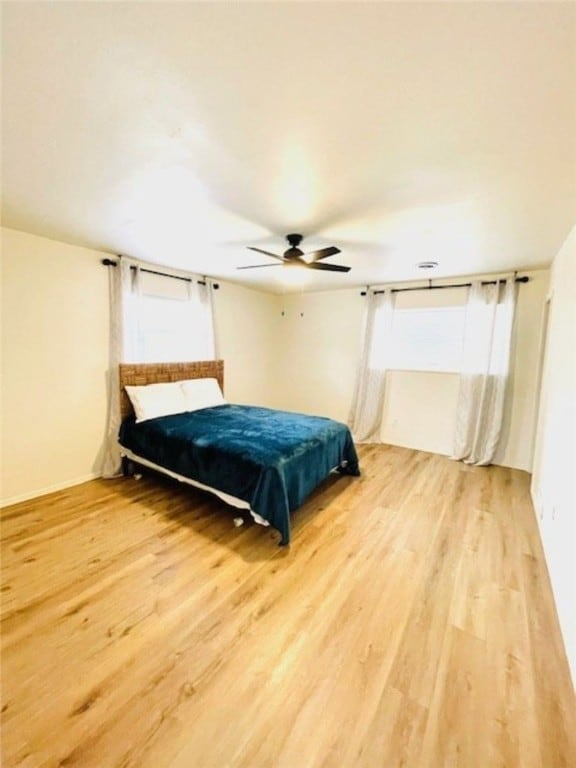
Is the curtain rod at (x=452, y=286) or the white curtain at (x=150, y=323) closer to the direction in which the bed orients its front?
the curtain rod

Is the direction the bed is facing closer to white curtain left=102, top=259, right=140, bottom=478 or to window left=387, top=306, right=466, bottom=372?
the window

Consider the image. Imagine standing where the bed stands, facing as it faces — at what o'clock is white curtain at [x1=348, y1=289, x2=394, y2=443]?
The white curtain is roughly at 9 o'clock from the bed.

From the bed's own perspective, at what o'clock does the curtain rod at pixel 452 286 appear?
The curtain rod is roughly at 10 o'clock from the bed.

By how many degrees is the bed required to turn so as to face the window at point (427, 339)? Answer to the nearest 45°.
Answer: approximately 90° to its left

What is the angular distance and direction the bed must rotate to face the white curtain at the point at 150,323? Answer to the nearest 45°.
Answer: approximately 180°

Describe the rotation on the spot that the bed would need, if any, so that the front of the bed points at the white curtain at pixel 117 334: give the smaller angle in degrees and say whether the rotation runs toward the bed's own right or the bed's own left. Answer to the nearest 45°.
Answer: approximately 180°

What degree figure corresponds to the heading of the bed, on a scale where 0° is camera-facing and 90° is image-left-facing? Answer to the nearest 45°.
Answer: approximately 315°
